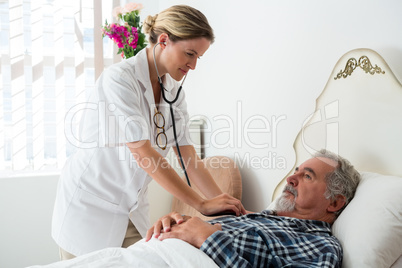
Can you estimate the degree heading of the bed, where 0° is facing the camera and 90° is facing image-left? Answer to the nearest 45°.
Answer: approximately 45°

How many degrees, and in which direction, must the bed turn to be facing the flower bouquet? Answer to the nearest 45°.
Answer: approximately 90° to its right
